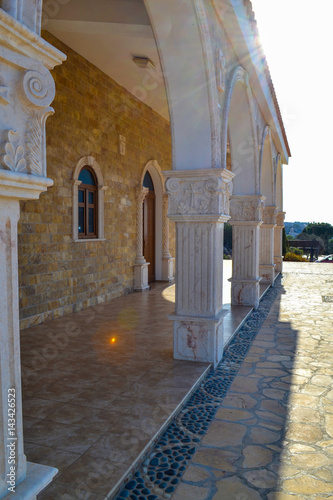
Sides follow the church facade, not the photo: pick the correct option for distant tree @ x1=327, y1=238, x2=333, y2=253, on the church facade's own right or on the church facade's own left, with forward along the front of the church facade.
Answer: on the church facade's own left

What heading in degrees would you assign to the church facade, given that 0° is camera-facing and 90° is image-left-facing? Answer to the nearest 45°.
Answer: approximately 315°
